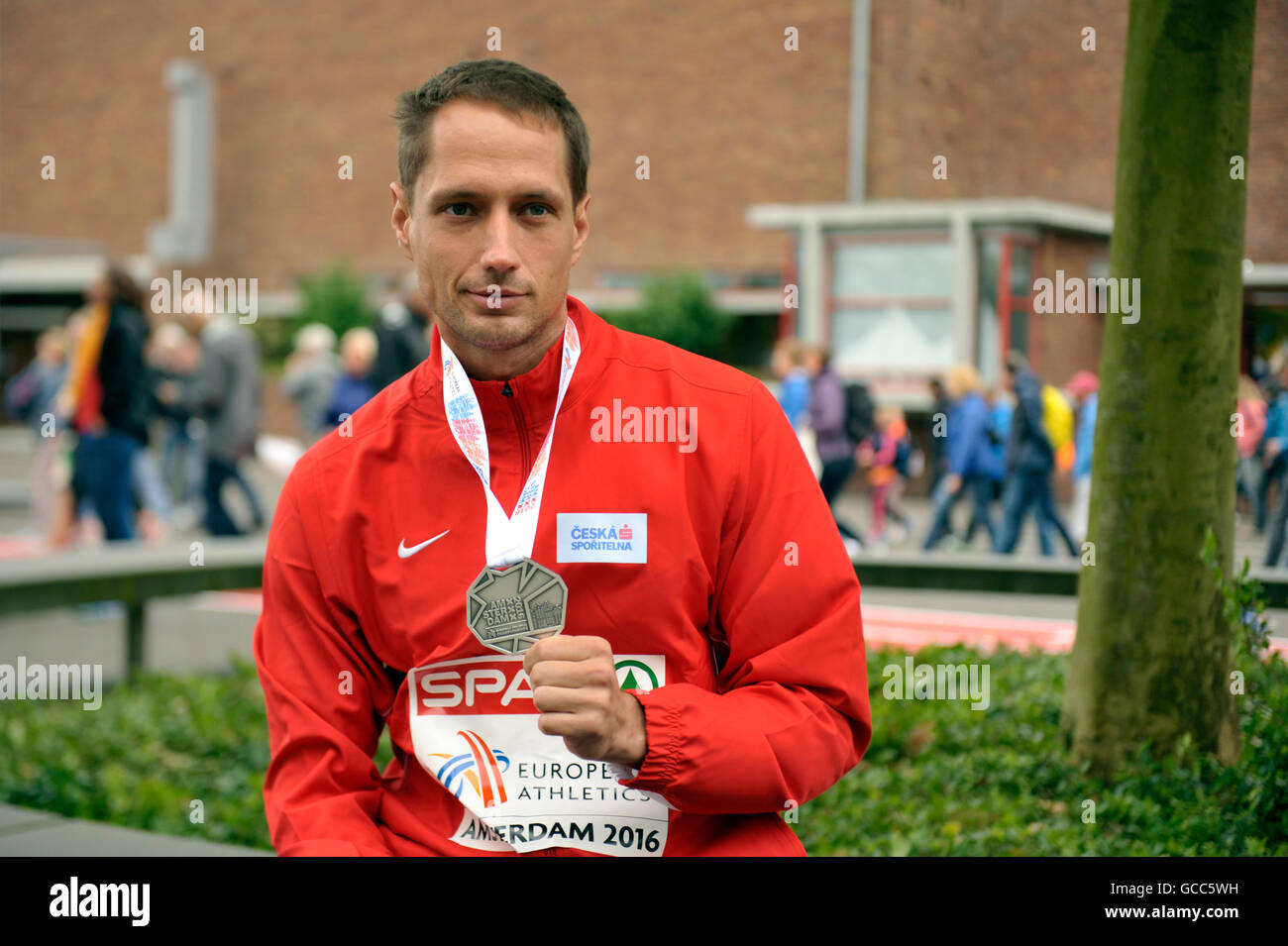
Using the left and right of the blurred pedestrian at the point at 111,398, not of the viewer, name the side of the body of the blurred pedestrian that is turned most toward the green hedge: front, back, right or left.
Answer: left

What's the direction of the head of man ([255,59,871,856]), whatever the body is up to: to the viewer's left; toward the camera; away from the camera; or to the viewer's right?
toward the camera

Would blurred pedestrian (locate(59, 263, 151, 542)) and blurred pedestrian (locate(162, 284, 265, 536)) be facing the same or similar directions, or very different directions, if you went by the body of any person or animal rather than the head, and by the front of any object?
same or similar directions

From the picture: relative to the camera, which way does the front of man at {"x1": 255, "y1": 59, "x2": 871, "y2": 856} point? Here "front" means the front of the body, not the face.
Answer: toward the camera

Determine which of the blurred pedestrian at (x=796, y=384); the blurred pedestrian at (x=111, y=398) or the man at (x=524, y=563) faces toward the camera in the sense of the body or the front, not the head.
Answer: the man

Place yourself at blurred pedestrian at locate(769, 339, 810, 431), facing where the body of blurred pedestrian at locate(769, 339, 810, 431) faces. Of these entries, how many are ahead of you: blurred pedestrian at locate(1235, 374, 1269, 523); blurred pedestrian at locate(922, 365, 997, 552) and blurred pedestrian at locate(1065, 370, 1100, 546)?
0

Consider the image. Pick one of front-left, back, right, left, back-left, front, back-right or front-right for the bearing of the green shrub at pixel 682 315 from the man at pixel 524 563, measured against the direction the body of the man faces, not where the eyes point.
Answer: back
